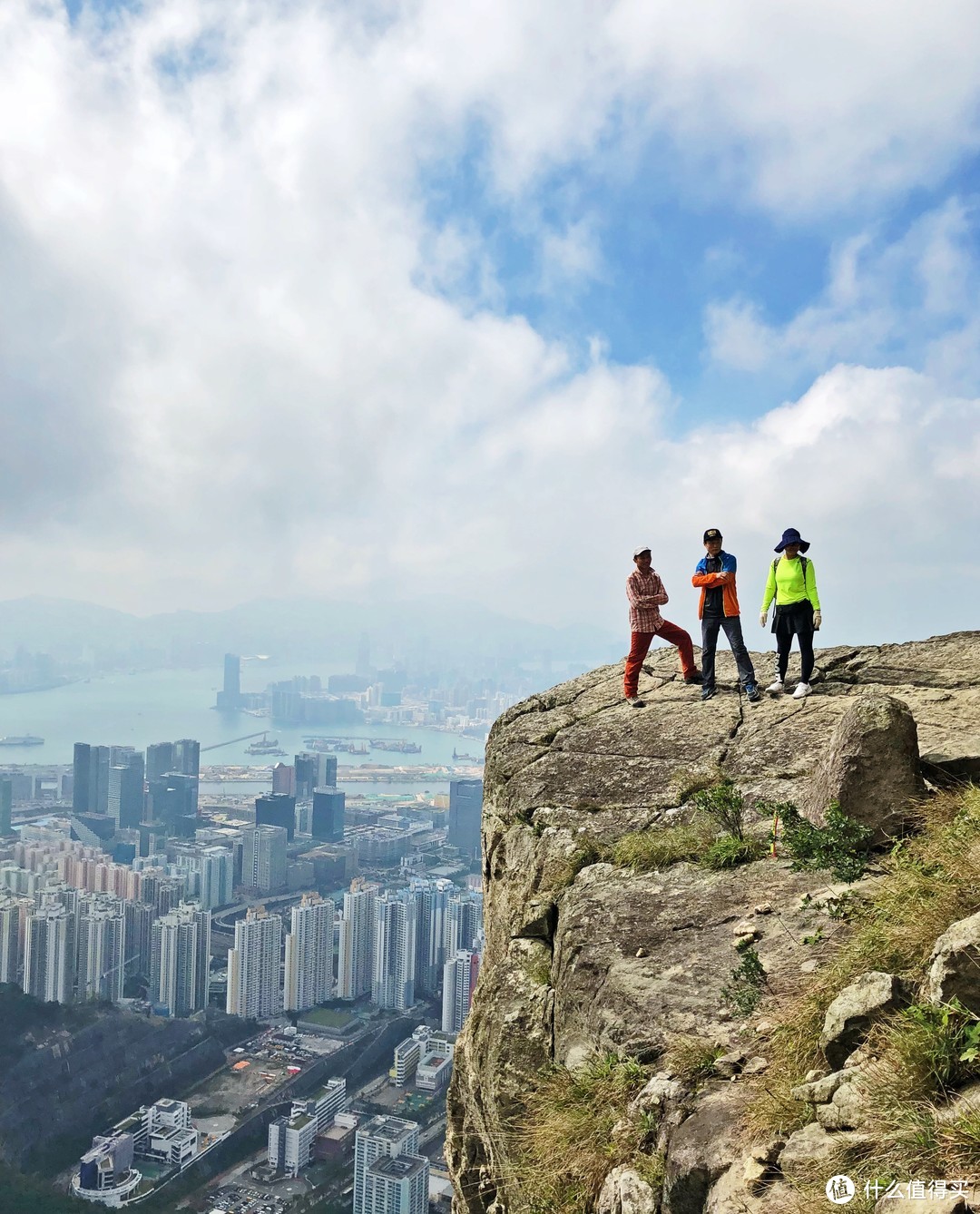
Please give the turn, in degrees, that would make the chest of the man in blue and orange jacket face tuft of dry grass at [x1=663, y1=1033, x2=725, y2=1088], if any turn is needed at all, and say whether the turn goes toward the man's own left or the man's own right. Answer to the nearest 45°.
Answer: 0° — they already face it

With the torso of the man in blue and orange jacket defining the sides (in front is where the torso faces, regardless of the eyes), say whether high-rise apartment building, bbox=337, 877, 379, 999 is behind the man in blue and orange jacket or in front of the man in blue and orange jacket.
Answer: behind

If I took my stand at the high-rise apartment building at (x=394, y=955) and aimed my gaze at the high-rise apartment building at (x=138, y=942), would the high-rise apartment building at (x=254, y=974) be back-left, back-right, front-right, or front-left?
front-left

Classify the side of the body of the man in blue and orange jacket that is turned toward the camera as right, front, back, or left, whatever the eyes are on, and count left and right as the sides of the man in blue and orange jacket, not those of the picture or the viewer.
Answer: front

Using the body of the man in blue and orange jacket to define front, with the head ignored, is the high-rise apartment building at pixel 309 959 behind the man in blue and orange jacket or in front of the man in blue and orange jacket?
behind

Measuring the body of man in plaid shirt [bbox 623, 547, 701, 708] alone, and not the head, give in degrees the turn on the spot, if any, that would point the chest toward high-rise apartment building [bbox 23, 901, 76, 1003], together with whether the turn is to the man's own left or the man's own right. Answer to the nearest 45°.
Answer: approximately 180°

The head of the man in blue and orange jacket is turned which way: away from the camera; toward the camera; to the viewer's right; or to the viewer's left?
toward the camera

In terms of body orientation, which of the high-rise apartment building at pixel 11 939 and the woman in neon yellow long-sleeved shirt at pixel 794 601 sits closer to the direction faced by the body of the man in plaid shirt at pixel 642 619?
the woman in neon yellow long-sleeved shirt

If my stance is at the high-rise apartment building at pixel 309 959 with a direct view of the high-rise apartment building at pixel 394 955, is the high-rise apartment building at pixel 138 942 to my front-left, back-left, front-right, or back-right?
back-left

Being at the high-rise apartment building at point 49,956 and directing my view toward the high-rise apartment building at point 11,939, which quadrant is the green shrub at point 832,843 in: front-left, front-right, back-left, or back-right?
back-left

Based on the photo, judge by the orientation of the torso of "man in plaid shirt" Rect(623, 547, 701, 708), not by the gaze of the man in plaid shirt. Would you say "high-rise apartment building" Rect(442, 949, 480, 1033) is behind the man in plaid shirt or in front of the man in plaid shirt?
behind

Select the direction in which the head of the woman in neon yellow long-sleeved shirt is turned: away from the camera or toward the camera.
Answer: toward the camera

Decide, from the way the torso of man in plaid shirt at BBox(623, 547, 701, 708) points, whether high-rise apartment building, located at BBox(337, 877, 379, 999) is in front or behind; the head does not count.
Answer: behind

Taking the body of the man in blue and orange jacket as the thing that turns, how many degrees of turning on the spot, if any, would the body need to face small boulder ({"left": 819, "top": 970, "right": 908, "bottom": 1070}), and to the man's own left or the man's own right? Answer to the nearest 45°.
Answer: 0° — they already face it

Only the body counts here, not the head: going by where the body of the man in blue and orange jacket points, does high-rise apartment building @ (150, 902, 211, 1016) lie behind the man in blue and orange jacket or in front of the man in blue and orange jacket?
behind

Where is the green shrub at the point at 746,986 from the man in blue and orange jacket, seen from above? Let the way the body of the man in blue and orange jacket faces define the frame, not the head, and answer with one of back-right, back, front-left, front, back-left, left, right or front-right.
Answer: front

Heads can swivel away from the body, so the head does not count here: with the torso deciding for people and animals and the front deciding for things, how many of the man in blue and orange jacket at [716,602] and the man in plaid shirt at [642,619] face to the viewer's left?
0

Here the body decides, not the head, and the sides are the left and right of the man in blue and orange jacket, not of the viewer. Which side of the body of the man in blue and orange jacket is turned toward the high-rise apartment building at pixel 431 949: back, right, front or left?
back

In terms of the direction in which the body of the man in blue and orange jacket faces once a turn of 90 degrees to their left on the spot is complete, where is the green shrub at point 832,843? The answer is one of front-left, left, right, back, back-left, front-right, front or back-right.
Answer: right
